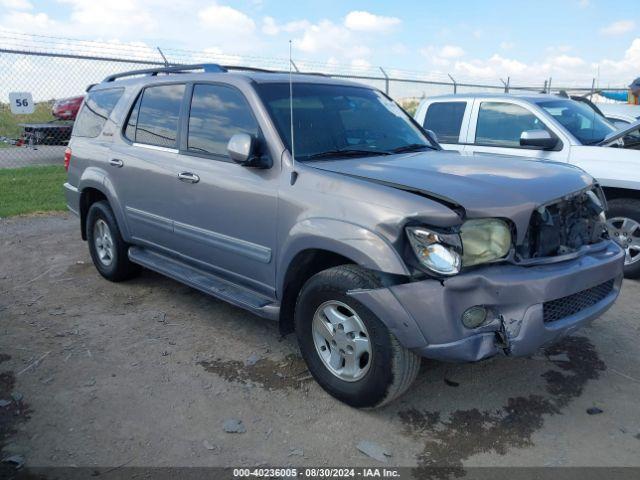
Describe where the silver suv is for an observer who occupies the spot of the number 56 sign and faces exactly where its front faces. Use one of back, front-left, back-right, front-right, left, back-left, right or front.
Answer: front

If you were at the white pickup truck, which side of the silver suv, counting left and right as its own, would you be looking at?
left

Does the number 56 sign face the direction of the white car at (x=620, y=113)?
no

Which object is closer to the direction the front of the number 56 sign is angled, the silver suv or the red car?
the silver suv

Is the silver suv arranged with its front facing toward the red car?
no

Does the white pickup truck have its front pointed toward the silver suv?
no

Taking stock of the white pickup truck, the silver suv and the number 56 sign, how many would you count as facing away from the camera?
0

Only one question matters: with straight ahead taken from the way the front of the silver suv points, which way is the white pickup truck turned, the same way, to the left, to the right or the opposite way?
the same way

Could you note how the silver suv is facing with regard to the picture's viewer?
facing the viewer and to the right of the viewer

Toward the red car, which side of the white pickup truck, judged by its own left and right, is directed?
back

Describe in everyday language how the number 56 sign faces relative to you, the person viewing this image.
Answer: facing the viewer

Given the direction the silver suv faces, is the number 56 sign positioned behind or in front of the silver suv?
behind
